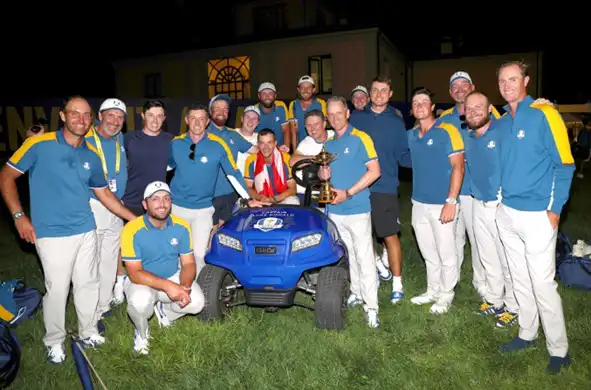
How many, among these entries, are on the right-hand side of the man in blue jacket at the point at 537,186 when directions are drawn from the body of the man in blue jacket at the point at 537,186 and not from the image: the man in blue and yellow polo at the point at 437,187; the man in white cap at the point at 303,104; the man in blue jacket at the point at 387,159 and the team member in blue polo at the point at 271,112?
4

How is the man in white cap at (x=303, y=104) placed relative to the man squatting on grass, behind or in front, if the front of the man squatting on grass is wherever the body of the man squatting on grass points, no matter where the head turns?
behind

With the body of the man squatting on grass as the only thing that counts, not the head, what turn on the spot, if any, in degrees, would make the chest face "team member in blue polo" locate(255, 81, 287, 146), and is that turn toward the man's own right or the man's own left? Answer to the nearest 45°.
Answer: approximately 135° to the man's own left
